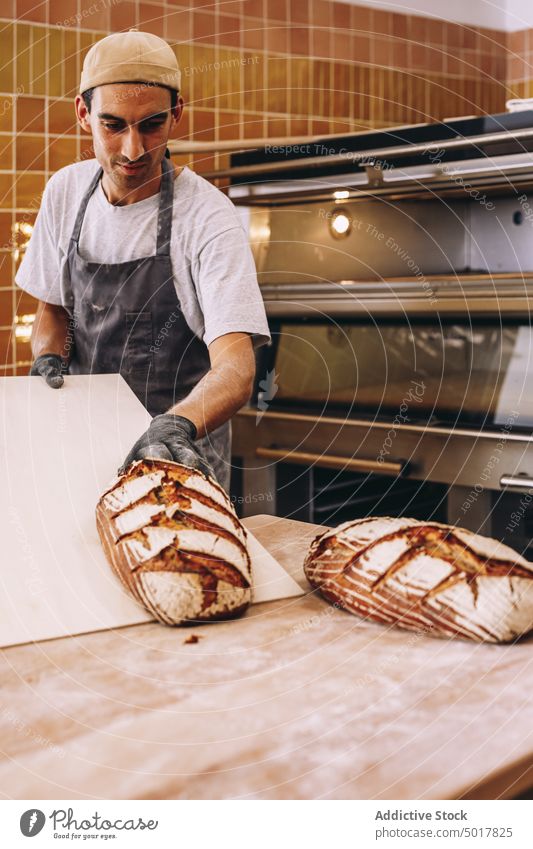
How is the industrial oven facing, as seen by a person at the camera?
facing the viewer and to the left of the viewer

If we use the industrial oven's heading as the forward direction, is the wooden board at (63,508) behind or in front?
in front

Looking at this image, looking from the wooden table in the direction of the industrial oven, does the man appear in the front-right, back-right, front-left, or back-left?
front-left

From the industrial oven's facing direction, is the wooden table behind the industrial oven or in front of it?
in front

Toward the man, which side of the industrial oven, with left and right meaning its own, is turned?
front

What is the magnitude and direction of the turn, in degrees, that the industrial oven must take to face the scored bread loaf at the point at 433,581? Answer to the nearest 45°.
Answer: approximately 45° to its left
